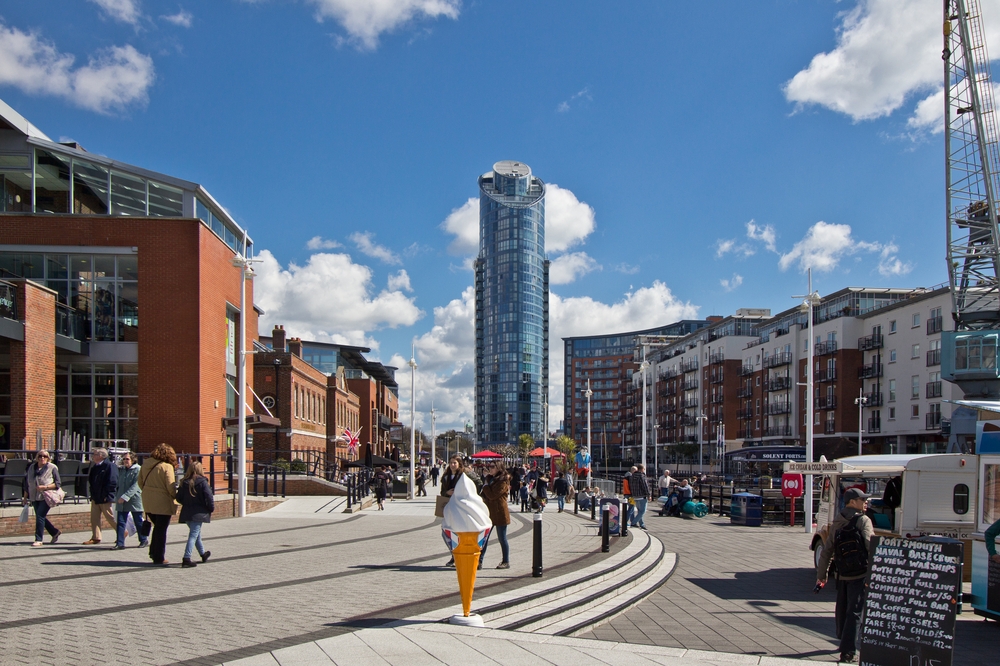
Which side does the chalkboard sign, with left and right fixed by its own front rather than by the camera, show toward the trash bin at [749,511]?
back

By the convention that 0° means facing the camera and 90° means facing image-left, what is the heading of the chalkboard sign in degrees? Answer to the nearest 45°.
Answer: approximately 0°
